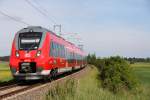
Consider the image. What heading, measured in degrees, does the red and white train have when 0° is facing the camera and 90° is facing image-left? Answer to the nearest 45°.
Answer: approximately 45°

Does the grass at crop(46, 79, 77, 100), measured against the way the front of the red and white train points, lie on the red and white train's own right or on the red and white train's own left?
on the red and white train's own left
